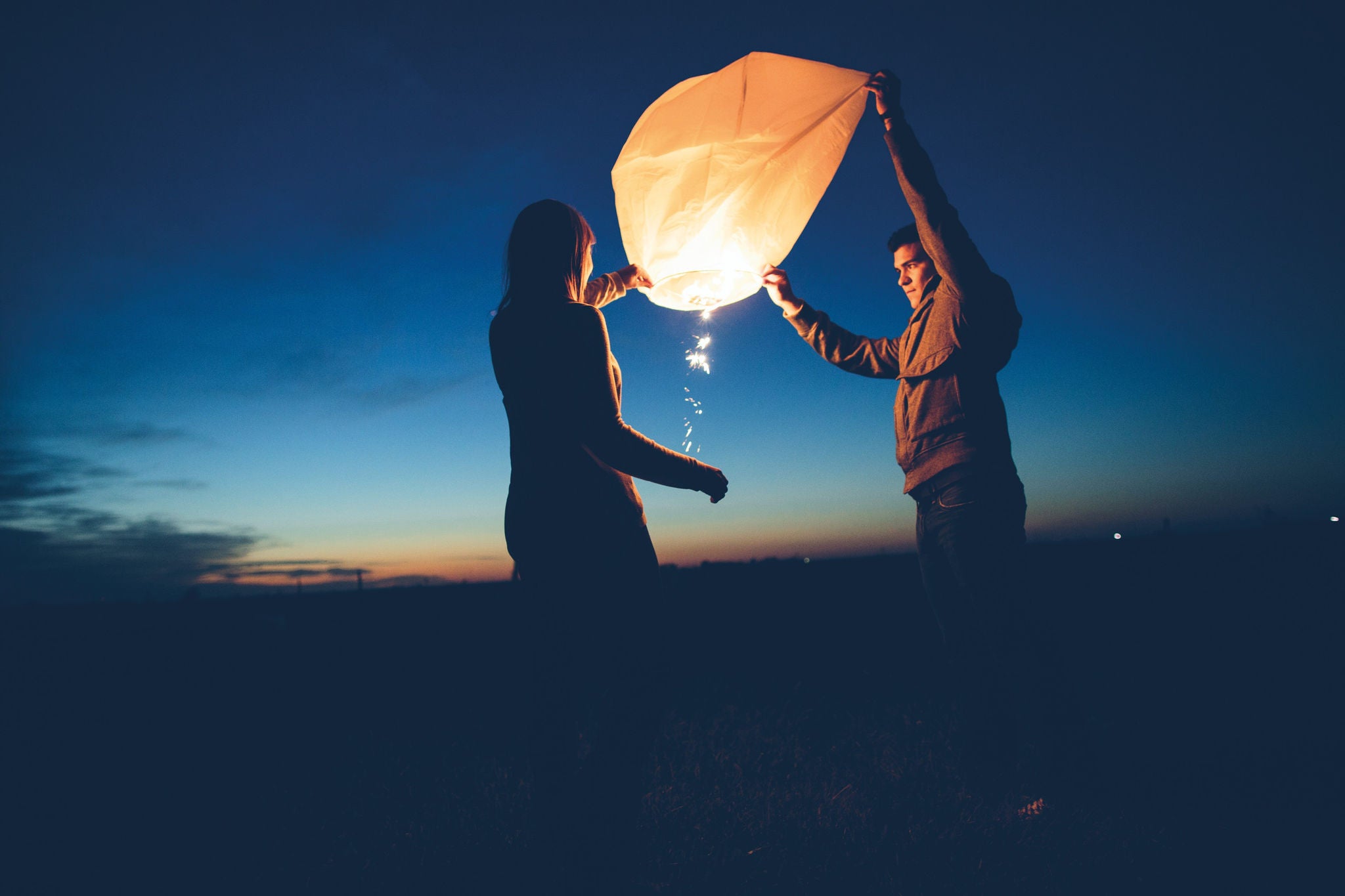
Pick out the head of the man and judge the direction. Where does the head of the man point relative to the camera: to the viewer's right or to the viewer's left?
to the viewer's left

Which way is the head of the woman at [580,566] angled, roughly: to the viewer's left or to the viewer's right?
to the viewer's right

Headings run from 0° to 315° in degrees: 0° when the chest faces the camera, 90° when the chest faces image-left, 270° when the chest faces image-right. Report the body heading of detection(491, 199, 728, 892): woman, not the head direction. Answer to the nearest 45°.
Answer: approximately 225°
